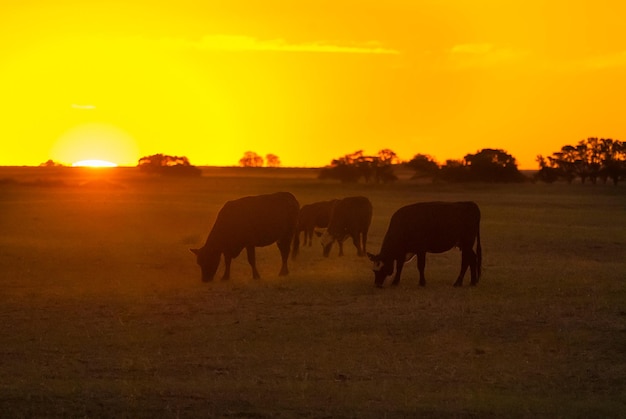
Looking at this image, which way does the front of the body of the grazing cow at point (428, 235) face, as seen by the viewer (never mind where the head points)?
to the viewer's left

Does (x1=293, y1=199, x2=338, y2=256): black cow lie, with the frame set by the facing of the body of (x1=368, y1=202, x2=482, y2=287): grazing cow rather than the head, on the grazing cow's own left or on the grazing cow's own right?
on the grazing cow's own right

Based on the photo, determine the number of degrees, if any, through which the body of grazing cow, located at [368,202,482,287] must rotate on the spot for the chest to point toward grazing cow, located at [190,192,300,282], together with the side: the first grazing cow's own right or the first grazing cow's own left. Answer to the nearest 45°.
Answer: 0° — it already faces it

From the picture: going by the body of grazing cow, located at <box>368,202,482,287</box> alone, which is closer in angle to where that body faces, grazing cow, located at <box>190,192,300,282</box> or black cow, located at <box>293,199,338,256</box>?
the grazing cow
